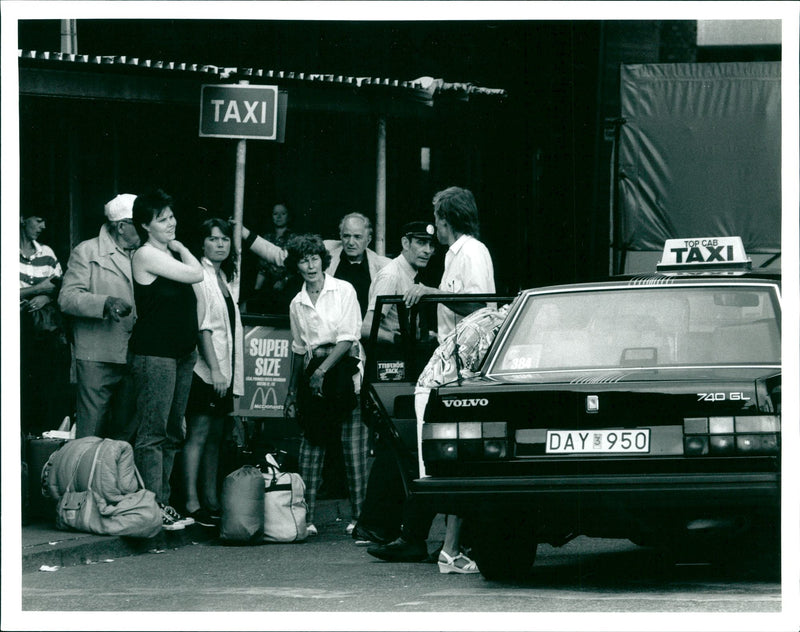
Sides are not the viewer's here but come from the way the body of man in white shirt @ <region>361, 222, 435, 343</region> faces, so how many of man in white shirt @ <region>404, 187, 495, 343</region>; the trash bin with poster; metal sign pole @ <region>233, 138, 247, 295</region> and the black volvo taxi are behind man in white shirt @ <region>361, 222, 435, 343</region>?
2

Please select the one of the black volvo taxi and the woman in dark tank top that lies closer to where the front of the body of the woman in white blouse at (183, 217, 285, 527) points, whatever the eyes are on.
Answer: the black volvo taxi

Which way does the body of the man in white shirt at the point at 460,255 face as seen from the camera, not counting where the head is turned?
to the viewer's left

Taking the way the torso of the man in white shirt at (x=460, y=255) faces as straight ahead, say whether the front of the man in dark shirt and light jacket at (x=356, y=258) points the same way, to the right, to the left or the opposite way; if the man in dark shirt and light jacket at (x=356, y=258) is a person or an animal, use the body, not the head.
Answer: to the left

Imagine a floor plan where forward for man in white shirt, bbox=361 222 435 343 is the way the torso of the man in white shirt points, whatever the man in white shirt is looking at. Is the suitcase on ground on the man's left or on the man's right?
on the man's right

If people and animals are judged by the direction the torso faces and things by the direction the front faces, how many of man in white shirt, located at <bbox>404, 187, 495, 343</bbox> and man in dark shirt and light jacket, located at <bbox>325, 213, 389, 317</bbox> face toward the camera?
1

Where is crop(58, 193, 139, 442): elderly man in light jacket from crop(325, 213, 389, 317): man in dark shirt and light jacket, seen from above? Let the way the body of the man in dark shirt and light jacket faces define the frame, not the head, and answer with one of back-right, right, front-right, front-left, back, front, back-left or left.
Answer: front-right
